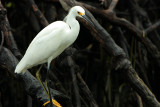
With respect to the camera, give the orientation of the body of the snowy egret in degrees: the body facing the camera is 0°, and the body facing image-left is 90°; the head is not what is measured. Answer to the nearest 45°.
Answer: approximately 270°
